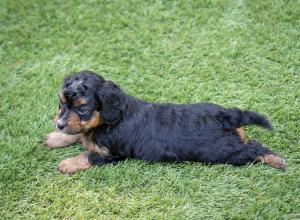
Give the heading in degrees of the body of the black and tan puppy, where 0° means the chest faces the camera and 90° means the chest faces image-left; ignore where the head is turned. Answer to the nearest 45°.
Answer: approximately 90°
